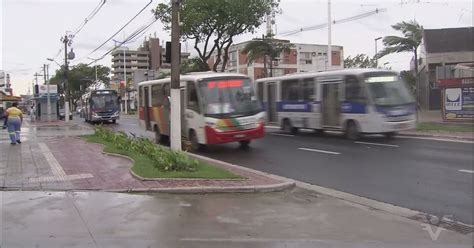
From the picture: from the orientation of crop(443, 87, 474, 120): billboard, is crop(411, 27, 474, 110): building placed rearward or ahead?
rearward

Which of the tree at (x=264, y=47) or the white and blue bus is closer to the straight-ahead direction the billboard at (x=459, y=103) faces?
the white and blue bus

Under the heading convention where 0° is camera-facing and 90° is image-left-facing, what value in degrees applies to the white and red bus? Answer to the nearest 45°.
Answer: approximately 315°

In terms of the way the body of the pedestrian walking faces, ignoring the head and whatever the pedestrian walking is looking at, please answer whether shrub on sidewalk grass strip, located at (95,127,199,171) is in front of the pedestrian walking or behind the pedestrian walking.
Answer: behind

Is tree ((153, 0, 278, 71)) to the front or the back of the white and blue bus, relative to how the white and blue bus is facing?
to the back

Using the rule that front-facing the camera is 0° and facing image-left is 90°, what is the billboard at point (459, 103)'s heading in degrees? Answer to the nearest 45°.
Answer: approximately 0°

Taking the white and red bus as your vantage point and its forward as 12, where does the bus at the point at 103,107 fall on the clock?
The bus is roughly at 7 o'clock from the white and red bus.

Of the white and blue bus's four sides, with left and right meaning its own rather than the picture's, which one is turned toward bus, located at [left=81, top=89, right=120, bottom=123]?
back
